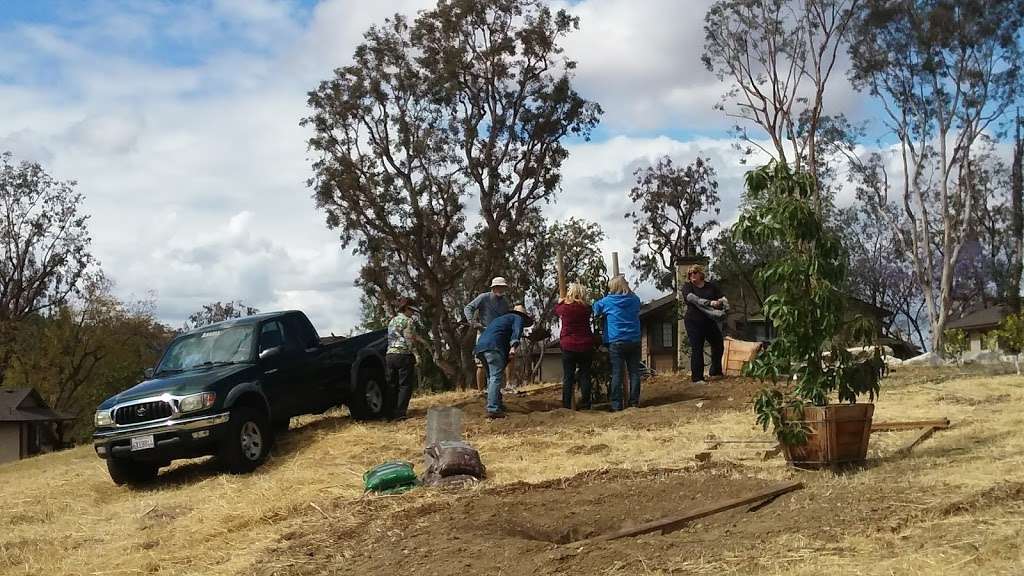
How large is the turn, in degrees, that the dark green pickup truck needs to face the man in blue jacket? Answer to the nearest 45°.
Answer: approximately 135° to its left

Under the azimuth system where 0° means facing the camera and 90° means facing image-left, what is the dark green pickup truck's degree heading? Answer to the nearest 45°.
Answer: approximately 45°

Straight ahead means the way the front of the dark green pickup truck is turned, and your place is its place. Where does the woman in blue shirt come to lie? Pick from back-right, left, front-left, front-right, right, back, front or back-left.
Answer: back-left

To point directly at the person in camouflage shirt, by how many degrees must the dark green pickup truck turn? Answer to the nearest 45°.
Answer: approximately 180°

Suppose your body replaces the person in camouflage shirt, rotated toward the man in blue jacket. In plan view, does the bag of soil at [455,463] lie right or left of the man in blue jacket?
right

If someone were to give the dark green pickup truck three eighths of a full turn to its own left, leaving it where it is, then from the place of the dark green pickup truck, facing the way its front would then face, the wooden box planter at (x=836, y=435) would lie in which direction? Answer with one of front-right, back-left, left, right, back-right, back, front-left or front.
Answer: front-right

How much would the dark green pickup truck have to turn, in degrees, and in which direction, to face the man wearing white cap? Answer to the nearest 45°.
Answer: approximately 135° to its left

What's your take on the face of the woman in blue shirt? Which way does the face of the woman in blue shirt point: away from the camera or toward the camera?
away from the camera

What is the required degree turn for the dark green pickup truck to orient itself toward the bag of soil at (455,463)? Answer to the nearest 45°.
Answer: approximately 90° to its left

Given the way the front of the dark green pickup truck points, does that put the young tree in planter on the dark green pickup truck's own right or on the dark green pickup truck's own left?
on the dark green pickup truck's own left
